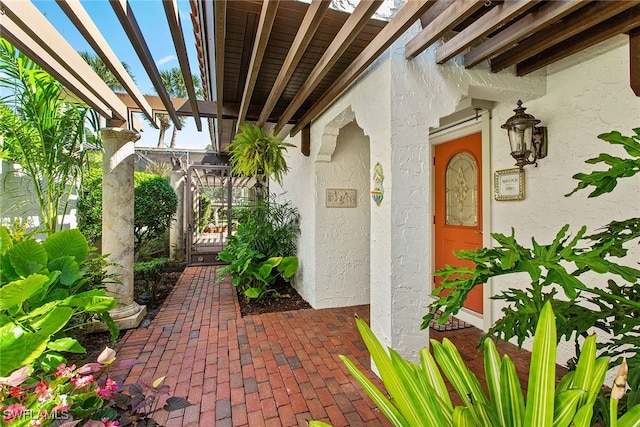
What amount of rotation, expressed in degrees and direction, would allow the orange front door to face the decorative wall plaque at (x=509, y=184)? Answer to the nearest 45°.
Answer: approximately 90° to its left

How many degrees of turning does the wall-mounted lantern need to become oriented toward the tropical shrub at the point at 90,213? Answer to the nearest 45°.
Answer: approximately 45° to its right

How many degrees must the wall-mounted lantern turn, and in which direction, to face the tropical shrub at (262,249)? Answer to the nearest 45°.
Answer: approximately 45° to its right

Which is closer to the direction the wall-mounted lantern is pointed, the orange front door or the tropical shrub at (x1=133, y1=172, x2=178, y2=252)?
the tropical shrub

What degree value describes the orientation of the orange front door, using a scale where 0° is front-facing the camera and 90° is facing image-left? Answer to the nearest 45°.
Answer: approximately 45°

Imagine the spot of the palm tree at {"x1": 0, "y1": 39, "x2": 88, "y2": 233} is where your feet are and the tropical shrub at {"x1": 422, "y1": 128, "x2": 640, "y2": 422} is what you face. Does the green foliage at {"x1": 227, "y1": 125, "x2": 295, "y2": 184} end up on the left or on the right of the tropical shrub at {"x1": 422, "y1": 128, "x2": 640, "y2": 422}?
left

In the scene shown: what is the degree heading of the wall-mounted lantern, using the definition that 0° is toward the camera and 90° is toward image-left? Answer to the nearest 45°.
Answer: approximately 45°

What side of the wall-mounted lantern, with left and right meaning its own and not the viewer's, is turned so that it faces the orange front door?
right

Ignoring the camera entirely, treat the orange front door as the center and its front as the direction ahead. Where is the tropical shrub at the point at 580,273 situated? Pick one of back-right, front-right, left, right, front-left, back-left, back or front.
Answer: front-left
